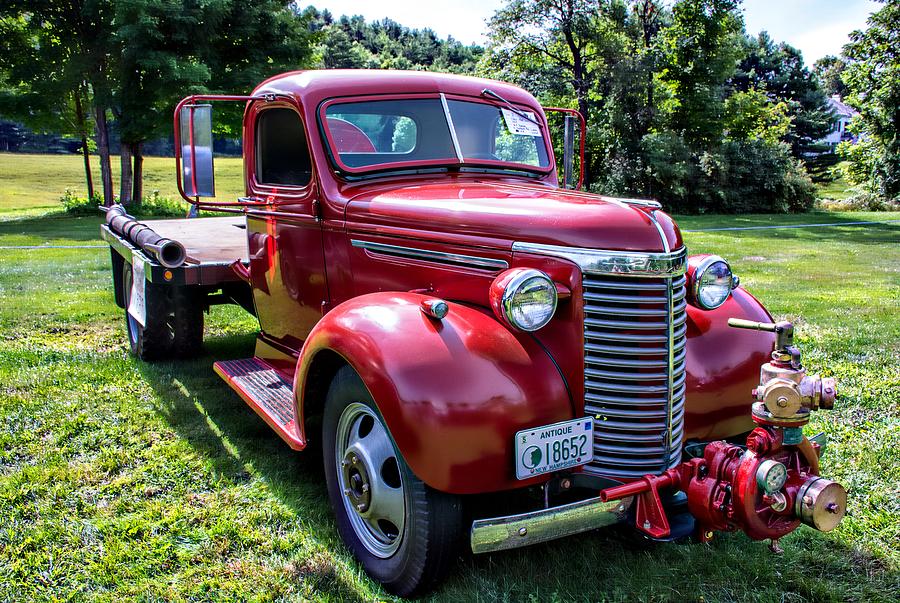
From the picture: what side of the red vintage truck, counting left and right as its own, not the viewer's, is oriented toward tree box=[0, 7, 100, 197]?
back

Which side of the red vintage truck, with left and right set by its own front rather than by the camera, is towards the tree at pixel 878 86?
left

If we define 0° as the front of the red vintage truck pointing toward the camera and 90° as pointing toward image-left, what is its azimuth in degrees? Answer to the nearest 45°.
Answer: approximately 315°

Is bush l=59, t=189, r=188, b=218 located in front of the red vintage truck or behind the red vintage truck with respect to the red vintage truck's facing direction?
behind

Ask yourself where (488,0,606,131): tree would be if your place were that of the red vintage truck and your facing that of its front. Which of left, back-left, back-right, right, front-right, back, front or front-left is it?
back-left

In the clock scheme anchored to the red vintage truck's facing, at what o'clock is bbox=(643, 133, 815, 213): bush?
The bush is roughly at 8 o'clock from the red vintage truck.

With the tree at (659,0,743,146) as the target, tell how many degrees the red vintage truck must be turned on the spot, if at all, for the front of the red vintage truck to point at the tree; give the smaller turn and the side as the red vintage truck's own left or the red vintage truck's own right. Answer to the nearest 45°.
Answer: approximately 135° to the red vintage truck's own left
